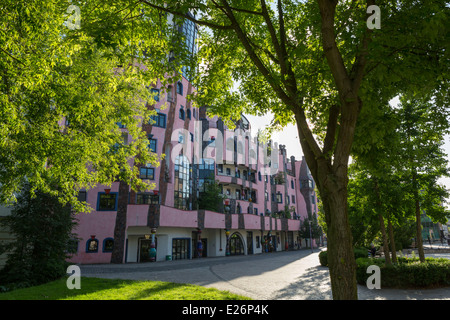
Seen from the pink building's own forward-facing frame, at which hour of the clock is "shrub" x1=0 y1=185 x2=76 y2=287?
The shrub is roughly at 2 o'clock from the pink building.

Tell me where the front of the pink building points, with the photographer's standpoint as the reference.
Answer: facing the viewer and to the right of the viewer

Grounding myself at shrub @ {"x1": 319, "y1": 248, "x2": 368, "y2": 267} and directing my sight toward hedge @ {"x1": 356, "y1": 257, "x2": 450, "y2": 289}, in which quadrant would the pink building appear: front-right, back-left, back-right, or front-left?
back-right

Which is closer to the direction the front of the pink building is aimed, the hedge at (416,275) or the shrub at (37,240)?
the hedge

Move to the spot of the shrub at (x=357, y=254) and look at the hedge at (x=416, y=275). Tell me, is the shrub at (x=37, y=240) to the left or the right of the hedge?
right

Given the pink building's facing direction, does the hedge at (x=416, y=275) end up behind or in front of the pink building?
in front

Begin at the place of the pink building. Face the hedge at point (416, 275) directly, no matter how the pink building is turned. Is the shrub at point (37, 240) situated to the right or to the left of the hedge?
right

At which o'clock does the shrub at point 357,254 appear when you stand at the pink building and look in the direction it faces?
The shrub is roughly at 12 o'clock from the pink building.
